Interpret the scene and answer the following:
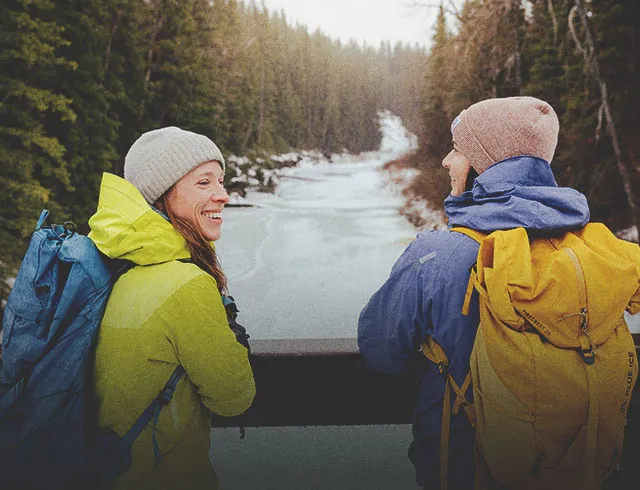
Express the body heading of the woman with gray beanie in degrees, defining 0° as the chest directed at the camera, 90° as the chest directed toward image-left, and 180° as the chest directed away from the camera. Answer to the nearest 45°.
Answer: approximately 225°

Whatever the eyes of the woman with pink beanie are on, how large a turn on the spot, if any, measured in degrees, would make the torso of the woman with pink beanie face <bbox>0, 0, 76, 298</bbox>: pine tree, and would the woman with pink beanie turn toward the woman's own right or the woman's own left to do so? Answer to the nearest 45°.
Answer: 0° — they already face it

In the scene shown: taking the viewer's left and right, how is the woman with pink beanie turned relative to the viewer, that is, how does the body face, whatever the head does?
facing away from the viewer and to the left of the viewer

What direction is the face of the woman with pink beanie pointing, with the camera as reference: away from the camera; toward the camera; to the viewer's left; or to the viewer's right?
to the viewer's left

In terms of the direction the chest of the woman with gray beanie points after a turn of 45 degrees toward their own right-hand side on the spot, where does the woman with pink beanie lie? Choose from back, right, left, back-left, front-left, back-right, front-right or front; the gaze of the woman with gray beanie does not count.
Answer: front
